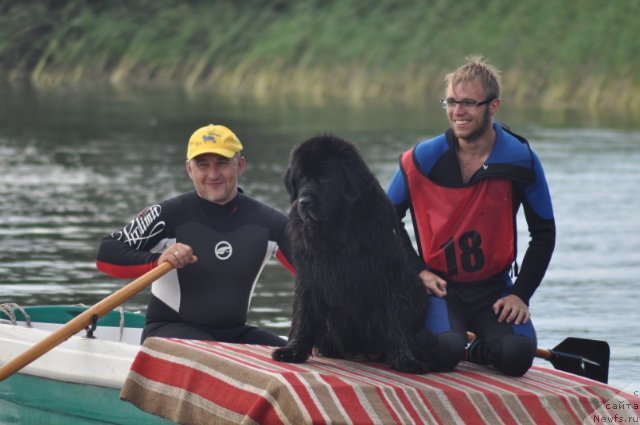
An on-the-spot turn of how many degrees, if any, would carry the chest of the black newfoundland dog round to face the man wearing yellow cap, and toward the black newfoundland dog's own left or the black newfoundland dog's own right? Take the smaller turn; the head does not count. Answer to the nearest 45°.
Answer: approximately 90° to the black newfoundland dog's own right

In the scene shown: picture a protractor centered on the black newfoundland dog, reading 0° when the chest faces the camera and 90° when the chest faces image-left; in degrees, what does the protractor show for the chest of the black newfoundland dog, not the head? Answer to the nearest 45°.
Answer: approximately 45°

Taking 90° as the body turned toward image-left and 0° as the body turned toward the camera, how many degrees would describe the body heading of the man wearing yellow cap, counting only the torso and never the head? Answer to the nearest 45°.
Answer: approximately 0°
